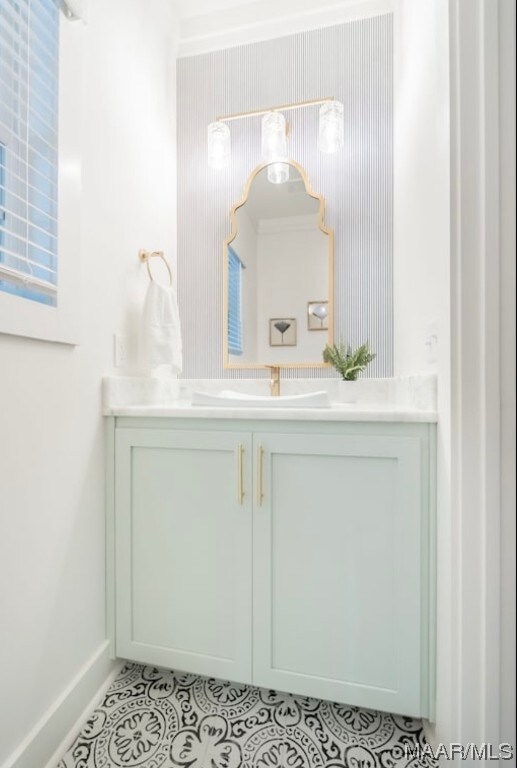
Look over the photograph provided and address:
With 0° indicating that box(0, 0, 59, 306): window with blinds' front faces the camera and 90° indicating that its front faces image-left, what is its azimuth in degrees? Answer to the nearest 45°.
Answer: approximately 315°

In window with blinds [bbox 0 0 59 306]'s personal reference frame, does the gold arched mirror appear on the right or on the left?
on its left

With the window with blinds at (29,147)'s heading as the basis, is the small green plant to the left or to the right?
on its left

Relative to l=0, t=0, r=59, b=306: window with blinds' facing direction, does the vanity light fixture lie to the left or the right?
on its left

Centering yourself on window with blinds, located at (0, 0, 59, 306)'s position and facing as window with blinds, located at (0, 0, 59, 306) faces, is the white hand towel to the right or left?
on its left

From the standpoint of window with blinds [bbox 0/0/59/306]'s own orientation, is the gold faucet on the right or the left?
on its left
